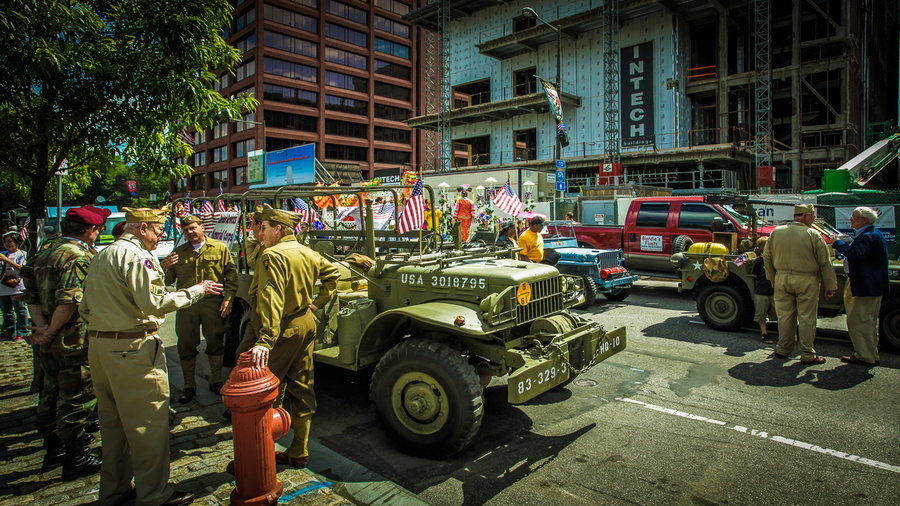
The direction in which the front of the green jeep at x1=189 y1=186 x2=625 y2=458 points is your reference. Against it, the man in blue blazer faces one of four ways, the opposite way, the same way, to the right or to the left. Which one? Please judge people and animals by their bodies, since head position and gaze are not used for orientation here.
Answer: the opposite way

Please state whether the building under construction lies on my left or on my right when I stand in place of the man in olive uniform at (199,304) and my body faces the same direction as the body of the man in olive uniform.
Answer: on my left

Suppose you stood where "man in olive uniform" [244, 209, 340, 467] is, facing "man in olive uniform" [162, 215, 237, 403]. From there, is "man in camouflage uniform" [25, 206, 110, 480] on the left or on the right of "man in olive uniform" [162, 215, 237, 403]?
left

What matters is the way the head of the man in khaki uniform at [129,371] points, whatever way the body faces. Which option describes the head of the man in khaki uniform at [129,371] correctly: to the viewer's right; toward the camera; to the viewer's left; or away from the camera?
to the viewer's right

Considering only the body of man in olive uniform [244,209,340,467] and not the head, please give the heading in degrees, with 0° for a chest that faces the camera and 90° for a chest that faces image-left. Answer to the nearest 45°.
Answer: approximately 135°

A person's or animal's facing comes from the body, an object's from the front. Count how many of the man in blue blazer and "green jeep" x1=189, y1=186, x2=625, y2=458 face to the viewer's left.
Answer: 1

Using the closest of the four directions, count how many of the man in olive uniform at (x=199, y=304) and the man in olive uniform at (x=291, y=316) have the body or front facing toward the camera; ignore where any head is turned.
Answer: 1

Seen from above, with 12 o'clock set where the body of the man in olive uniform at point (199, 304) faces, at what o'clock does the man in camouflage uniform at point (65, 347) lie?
the man in camouflage uniform at point (65, 347) is roughly at 1 o'clock from the man in olive uniform at point (199, 304).

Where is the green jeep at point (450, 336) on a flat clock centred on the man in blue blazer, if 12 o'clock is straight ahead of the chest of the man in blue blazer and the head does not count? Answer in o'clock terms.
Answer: The green jeep is roughly at 10 o'clock from the man in blue blazer.

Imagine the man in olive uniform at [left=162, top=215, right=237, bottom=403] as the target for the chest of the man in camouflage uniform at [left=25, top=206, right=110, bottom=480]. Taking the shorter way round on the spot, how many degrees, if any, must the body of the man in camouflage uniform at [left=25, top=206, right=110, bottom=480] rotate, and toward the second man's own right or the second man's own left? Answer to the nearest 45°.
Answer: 0° — they already face them

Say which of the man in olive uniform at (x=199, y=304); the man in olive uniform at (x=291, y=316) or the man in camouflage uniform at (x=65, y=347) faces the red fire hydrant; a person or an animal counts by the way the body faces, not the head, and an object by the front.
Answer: the man in olive uniform at (x=199, y=304)

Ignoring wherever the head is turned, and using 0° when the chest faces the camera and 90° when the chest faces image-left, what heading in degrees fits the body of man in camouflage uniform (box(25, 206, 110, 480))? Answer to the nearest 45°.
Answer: approximately 225°

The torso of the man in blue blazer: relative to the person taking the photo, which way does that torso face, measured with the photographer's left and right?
facing to the left of the viewer

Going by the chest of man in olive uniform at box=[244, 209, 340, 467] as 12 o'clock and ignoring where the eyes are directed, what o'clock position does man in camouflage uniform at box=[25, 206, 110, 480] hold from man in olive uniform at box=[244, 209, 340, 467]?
man in camouflage uniform at box=[25, 206, 110, 480] is roughly at 11 o'clock from man in olive uniform at box=[244, 209, 340, 467].

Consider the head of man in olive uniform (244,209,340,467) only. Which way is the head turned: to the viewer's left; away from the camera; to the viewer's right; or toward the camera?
to the viewer's left
